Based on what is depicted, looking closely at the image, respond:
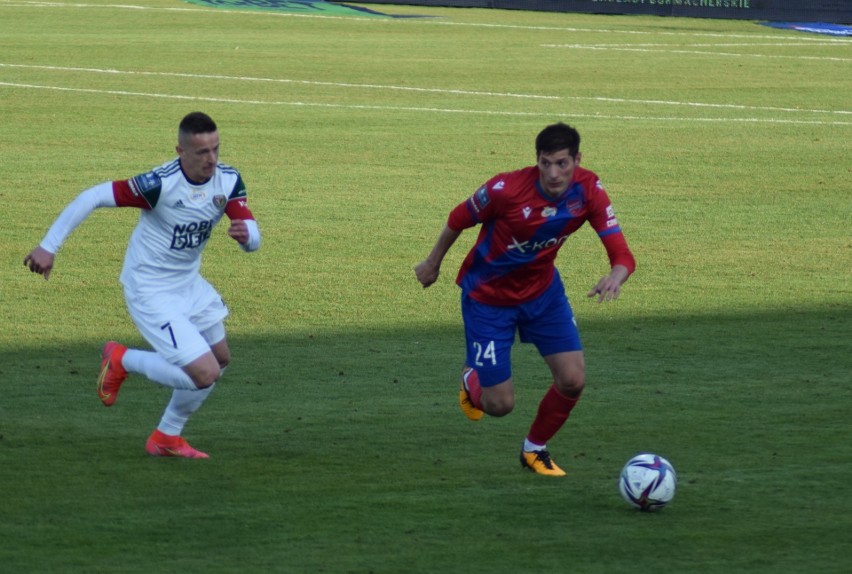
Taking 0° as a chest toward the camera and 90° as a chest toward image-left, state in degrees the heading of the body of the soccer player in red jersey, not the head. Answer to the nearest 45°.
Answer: approximately 315°

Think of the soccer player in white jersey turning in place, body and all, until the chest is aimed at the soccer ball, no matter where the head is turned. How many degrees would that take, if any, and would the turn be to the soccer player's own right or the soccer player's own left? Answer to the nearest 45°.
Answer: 0° — they already face it

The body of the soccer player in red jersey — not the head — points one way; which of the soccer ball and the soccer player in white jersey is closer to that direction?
the soccer ball

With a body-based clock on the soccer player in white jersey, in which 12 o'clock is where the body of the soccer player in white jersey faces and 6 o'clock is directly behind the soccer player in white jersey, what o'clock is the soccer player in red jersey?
The soccer player in red jersey is roughly at 11 o'clock from the soccer player in white jersey.

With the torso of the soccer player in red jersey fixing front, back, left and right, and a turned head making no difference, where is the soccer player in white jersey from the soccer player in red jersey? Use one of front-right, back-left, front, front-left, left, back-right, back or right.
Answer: back-right

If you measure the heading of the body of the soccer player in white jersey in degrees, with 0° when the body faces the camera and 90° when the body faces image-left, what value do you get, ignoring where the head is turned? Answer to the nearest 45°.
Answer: approximately 315°

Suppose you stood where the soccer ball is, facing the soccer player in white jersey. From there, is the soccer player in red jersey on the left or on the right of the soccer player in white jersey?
right
